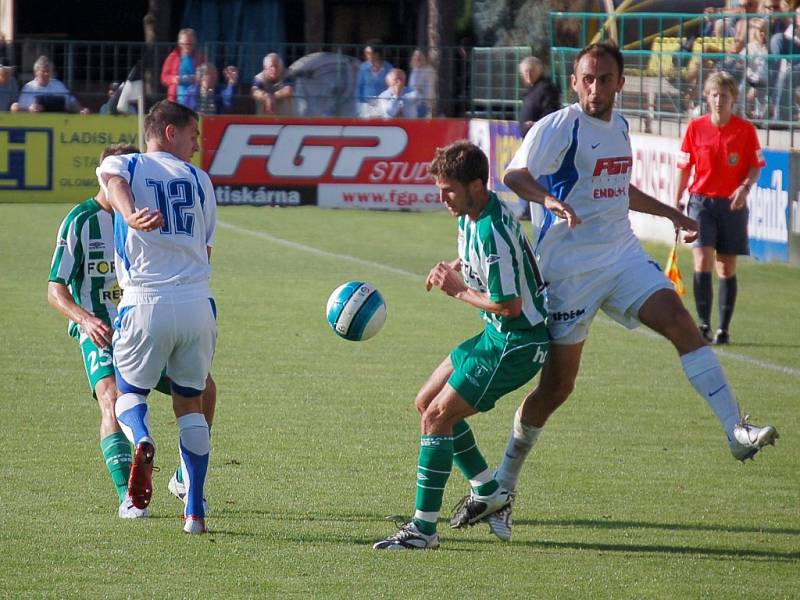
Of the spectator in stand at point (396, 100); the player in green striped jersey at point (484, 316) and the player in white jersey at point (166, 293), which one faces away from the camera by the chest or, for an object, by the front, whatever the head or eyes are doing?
the player in white jersey

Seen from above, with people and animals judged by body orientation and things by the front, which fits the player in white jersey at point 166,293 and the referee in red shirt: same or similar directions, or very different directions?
very different directions

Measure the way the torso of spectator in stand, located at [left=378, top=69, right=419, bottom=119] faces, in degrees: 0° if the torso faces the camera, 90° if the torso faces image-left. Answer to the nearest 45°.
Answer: approximately 0°

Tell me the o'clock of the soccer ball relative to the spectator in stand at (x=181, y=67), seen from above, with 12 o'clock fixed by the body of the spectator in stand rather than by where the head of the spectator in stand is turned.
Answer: The soccer ball is roughly at 12 o'clock from the spectator in stand.

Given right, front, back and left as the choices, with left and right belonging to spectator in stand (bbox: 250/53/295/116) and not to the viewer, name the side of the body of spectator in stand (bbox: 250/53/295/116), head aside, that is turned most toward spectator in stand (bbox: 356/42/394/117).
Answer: left

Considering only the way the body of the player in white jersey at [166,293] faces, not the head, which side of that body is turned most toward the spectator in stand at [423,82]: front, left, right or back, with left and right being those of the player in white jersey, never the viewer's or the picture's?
front

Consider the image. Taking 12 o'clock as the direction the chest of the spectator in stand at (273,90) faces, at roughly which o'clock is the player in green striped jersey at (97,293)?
The player in green striped jersey is roughly at 12 o'clock from the spectator in stand.

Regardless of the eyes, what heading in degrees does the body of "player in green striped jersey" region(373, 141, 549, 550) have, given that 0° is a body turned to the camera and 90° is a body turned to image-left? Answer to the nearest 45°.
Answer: approximately 90°

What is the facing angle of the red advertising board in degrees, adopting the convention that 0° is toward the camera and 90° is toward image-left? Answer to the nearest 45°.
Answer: approximately 0°

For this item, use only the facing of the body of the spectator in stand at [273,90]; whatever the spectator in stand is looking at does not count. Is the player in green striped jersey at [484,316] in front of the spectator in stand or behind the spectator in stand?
in front

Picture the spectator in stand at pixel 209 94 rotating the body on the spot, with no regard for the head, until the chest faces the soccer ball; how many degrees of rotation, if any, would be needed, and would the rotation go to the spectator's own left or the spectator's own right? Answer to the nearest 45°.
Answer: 0° — they already face it

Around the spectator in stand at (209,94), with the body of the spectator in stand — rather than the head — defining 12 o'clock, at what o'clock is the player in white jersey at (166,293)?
The player in white jersey is roughly at 12 o'clock from the spectator in stand.
